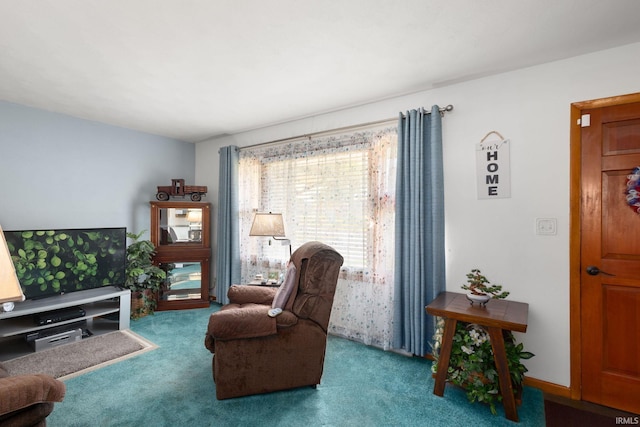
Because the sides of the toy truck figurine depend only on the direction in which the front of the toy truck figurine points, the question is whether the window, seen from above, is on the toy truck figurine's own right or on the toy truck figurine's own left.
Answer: on the toy truck figurine's own left

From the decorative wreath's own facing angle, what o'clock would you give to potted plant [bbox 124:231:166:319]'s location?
The potted plant is roughly at 2 o'clock from the decorative wreath.

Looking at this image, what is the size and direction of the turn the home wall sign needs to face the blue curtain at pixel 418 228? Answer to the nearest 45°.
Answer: approximately 90° to its right

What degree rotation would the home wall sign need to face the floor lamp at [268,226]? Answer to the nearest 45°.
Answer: approximately 90° to its right
